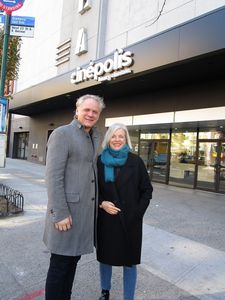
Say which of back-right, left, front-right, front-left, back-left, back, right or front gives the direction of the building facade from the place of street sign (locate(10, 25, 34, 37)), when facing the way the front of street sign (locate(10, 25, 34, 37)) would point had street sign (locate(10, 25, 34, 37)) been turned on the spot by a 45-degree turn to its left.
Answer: left

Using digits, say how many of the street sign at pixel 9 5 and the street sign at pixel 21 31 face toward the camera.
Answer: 2

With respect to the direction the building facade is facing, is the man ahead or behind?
ahead

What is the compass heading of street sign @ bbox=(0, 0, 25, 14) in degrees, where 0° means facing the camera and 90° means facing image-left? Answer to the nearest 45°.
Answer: approximately 0°

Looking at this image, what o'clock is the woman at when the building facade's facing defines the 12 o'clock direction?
The woman is roughly at 11 o'clock from the building facade.

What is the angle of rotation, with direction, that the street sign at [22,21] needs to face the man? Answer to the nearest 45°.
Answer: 0° — it already faces them
